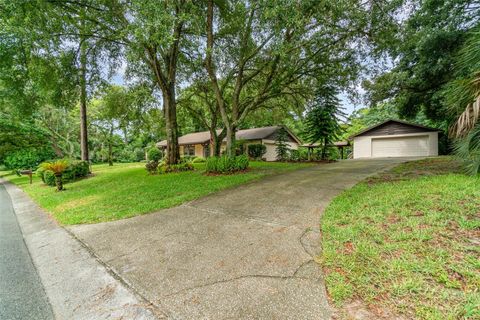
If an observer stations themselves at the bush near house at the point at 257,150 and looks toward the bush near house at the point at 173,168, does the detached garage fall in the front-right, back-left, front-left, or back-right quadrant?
back-left

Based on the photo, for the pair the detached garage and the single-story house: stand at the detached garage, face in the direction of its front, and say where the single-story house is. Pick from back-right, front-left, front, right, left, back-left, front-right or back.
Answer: right

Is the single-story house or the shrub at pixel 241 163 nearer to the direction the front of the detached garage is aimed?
the shrub

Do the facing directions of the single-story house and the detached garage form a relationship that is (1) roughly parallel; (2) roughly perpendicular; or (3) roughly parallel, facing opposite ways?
roughly parallel

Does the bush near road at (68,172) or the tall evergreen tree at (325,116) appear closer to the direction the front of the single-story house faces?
the bush near road

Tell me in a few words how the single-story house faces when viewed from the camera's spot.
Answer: facing the viewer and to the left of the viewer

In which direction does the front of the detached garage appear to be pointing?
toward the camera

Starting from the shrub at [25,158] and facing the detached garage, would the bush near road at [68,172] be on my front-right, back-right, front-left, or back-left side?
front-right

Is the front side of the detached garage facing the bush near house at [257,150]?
no

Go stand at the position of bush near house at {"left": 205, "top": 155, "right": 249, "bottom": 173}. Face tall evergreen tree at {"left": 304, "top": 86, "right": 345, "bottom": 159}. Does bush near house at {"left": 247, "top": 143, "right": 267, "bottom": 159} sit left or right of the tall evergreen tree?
left

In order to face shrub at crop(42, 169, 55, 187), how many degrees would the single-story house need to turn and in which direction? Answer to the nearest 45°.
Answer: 0° — it already faces it

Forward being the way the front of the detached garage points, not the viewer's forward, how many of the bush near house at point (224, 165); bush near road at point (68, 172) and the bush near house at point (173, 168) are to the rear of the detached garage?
0

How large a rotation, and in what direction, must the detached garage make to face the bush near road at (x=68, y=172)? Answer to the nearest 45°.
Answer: approximately 45° to its right

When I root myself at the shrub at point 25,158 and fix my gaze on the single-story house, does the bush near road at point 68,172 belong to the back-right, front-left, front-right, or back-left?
front-right

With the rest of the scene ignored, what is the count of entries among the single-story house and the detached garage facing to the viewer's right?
0

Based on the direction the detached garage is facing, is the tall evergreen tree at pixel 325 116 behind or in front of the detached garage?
in front

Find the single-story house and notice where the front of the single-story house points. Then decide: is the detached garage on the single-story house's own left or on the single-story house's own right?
on the single-story house's own left
